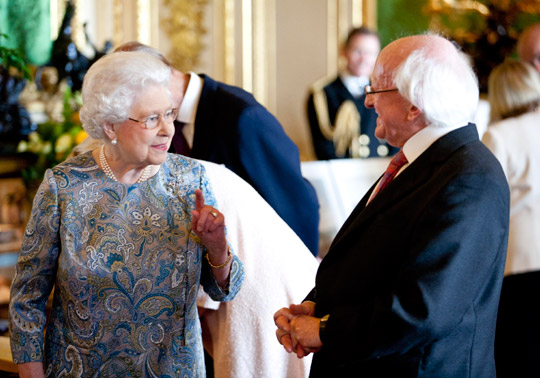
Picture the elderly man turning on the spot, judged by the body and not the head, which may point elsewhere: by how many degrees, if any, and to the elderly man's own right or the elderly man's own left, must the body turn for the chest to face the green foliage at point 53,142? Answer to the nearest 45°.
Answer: approximately 45° to the elderly man's own right

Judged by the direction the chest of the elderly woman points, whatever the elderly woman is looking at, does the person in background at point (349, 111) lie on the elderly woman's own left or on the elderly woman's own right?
on the elderly woman's own left

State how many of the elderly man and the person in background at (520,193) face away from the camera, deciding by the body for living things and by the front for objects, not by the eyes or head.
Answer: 1

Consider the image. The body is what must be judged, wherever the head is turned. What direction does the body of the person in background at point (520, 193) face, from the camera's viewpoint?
away from the camera

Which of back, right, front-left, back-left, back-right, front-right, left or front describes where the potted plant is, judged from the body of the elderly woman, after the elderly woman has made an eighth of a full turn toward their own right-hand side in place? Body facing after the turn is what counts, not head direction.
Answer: back

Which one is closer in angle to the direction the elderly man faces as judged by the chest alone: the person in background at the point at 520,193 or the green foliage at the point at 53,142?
the green foliage

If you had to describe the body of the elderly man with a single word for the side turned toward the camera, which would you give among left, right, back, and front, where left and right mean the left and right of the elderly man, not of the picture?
left
